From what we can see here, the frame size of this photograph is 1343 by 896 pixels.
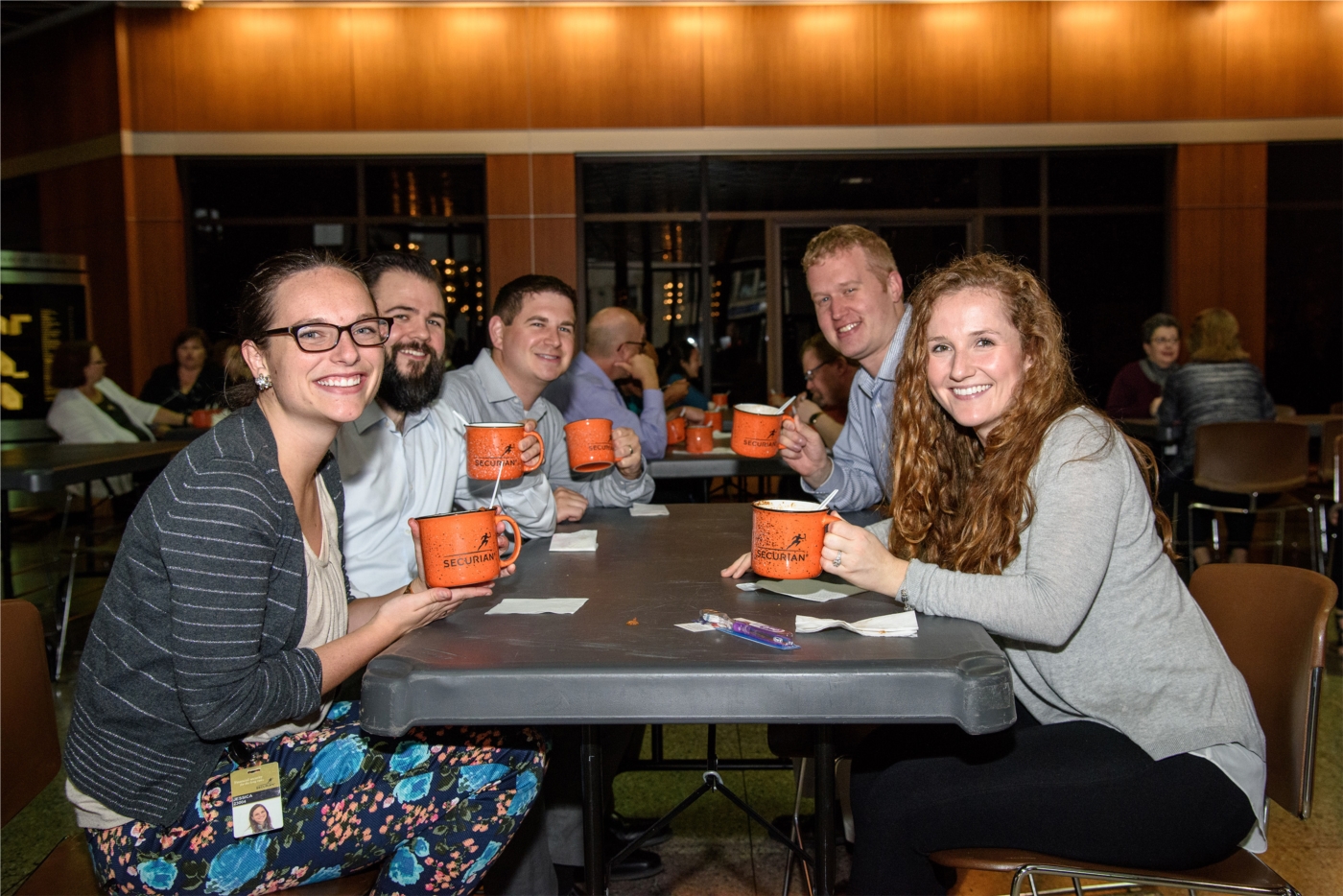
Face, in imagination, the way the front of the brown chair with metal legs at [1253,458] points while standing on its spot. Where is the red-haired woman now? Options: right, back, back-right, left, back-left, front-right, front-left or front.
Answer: back

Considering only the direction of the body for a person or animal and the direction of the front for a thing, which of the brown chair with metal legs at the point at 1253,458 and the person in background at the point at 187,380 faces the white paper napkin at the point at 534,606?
the person in background

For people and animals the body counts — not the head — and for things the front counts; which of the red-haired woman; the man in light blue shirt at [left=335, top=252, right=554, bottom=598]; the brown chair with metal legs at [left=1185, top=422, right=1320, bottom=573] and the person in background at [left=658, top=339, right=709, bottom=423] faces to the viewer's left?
the red-haired woman

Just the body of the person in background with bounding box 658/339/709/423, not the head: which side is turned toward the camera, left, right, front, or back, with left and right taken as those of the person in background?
right

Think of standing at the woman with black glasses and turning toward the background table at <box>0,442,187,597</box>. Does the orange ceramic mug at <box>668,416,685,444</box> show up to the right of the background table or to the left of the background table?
right

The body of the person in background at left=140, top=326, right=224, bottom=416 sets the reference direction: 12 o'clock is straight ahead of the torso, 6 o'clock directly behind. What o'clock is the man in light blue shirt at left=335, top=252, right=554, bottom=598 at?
The man in light blue shirt is roughly at 12 o'clock from the person in background.

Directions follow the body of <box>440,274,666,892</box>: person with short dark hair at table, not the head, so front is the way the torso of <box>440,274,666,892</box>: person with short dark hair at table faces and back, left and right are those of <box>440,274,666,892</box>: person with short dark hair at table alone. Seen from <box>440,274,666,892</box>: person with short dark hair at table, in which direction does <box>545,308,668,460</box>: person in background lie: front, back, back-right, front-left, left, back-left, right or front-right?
back-left

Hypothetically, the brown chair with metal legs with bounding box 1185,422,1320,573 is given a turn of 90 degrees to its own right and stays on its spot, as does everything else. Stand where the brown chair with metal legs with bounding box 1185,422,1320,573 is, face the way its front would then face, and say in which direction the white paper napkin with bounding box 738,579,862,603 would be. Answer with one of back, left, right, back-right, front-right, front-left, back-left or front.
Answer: right

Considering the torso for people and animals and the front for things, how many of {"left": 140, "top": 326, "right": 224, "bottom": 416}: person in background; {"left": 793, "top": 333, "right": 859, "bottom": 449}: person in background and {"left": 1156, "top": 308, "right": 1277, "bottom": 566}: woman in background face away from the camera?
1

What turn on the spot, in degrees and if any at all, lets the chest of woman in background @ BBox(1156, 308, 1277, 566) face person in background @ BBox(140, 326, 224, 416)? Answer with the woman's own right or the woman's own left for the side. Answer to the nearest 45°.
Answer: approximately 90° to the woman's own left

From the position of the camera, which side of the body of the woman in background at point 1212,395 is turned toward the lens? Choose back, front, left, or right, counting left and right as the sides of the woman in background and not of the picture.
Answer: back

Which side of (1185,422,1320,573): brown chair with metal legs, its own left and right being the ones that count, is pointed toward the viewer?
back

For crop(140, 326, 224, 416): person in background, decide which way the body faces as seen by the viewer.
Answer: toward the camera
